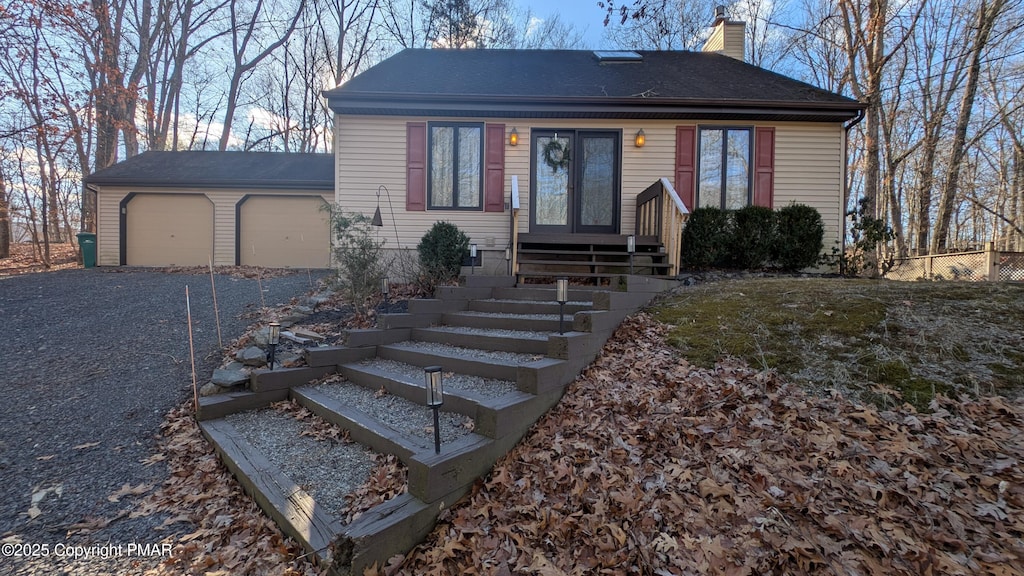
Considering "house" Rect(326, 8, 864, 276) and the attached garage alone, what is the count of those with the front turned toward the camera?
2

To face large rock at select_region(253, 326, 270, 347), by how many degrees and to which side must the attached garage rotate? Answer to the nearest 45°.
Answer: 0° — it already faces it

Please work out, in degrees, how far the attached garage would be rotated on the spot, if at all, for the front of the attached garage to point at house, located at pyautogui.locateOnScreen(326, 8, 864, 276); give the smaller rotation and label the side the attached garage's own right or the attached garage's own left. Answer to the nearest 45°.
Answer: approximately 45° to the attached garage's own left

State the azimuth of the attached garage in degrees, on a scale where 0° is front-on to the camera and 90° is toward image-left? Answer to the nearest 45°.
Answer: approximately 0°

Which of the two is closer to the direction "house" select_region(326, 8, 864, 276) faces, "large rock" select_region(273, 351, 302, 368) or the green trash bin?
the large rock

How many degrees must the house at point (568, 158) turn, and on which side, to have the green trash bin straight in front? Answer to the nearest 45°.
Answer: approximately 90° to its right

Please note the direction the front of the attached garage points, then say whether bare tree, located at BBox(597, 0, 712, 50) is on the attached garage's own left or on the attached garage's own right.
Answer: on the attached garage's own left

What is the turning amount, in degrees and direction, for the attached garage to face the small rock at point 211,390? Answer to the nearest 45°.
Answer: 0° — it already faces it

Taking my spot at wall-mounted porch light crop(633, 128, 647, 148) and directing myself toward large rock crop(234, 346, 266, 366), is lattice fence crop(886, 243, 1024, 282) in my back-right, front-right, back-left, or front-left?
back-left
